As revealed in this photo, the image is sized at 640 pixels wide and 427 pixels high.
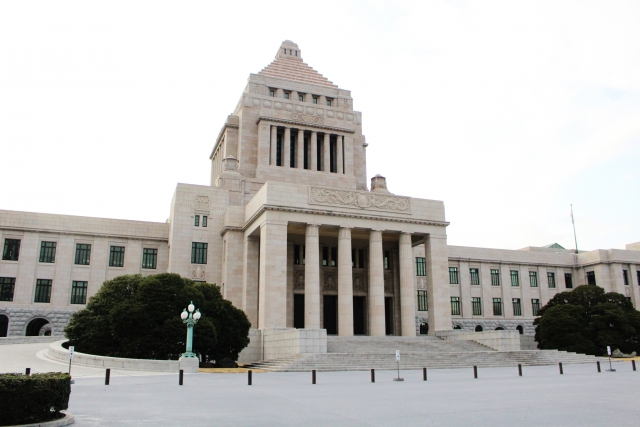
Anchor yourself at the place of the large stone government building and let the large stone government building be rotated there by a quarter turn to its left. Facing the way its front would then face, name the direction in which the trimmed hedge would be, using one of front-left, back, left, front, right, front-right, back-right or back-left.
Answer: back-right

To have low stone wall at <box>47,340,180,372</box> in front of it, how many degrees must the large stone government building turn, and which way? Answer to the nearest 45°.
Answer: approximately 45° to its right

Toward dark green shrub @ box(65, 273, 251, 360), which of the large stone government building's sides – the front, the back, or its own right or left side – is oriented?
right
